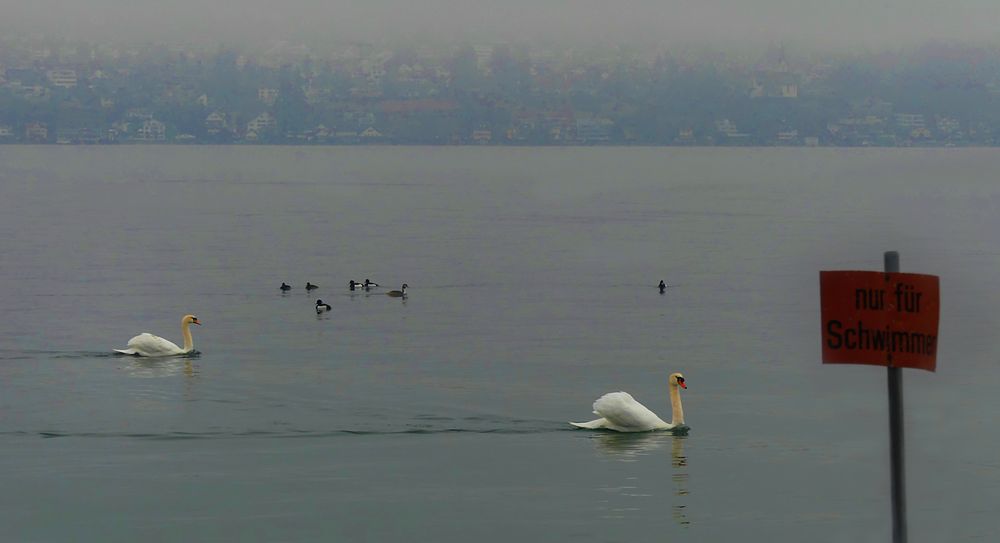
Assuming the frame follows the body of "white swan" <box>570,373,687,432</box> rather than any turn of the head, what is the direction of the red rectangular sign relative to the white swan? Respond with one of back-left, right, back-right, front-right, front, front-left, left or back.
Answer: right

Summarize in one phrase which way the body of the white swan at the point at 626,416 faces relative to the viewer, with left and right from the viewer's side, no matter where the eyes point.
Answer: facing to the right of the viewer

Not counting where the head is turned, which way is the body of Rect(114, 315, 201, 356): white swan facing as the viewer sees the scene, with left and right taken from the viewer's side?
facing to the right of the viewer

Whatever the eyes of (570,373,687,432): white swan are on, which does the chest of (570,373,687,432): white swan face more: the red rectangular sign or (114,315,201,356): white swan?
the red rectangular sign

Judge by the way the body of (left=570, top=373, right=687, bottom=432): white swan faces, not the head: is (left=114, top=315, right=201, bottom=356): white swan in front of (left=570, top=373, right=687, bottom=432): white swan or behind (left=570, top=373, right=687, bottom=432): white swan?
behind

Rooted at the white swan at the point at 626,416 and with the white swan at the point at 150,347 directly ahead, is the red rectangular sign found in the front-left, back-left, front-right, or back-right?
back-left

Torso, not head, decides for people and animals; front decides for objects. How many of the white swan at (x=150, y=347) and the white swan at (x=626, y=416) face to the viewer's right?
2

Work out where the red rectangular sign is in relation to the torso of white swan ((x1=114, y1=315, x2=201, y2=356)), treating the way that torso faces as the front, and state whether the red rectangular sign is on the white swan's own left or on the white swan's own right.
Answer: on the white swan's own right
